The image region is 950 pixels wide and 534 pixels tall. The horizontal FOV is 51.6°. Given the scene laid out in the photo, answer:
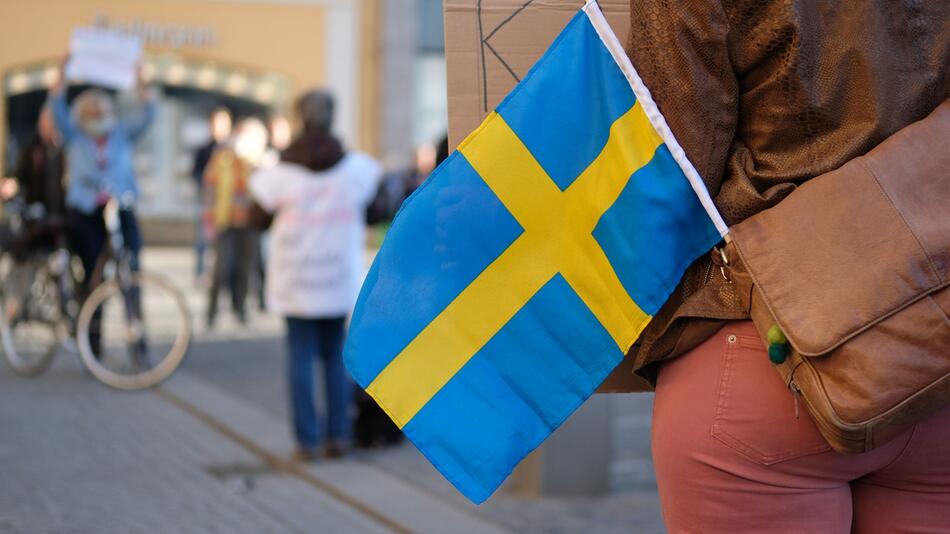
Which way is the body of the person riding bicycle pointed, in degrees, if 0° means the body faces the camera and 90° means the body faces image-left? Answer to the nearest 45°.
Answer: approximately 0°

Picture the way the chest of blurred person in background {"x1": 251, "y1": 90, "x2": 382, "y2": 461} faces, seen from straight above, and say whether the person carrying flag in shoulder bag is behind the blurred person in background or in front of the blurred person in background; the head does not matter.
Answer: behind

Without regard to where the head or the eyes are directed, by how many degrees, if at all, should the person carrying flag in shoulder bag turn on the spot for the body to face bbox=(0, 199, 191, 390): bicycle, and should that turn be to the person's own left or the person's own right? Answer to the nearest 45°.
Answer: approximately 45° to the person's own left

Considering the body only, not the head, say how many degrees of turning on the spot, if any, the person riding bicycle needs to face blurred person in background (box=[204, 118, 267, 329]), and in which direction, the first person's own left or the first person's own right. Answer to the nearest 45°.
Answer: approximately 135° to the first person's own left

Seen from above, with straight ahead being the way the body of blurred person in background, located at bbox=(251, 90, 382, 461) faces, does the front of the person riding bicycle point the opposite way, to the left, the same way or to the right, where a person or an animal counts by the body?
the opposite way

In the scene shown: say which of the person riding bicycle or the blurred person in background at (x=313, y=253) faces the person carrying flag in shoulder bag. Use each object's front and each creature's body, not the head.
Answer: the person riding bicycle

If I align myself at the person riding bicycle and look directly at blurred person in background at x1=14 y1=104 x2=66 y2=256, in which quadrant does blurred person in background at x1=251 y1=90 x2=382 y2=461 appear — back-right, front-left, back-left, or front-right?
back-left

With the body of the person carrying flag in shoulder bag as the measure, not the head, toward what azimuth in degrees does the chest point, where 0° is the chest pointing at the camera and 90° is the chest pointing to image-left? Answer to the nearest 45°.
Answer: approximately 180°

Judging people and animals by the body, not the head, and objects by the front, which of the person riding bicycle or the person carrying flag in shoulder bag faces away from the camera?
the person carrying flag in shoulder bag

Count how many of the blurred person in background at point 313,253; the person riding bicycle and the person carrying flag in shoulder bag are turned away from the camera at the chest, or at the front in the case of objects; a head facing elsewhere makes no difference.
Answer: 2

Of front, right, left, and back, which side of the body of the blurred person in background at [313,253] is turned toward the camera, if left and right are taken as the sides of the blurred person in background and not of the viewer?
back

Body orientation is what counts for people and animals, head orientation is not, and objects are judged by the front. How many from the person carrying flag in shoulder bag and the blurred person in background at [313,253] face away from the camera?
2
